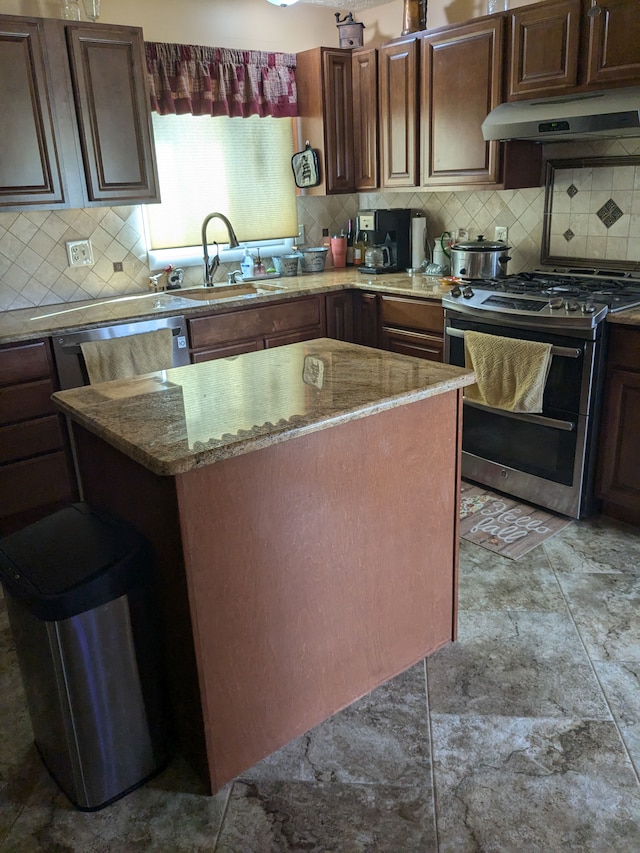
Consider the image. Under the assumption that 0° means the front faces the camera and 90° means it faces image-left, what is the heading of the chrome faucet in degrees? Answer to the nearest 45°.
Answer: approximately 315°

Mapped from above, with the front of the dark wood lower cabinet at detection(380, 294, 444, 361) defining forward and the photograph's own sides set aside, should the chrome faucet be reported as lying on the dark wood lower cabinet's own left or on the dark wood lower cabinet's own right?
on the dark wood lower cabinet's own right

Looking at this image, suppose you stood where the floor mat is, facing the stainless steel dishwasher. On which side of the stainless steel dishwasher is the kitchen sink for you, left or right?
right

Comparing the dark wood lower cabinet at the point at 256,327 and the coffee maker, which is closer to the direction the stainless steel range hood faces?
the dark wood lower cabinet

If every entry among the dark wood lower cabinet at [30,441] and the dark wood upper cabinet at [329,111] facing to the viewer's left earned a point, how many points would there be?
0

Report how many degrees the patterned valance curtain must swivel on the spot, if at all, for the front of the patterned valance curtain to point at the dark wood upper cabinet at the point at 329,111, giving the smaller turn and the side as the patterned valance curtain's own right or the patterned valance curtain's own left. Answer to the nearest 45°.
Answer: approximately 45° to the patterned valance curtain's own left

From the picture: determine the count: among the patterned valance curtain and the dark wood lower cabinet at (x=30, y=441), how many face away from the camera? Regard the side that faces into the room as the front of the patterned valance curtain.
0

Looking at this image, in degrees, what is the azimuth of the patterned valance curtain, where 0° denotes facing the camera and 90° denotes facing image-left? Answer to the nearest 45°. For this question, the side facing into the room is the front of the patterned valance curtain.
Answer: approximately 315°

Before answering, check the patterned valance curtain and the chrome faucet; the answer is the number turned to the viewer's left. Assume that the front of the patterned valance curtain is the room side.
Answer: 0

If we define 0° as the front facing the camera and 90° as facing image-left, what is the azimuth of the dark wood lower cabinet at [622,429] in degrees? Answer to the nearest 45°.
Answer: approximately 45°
